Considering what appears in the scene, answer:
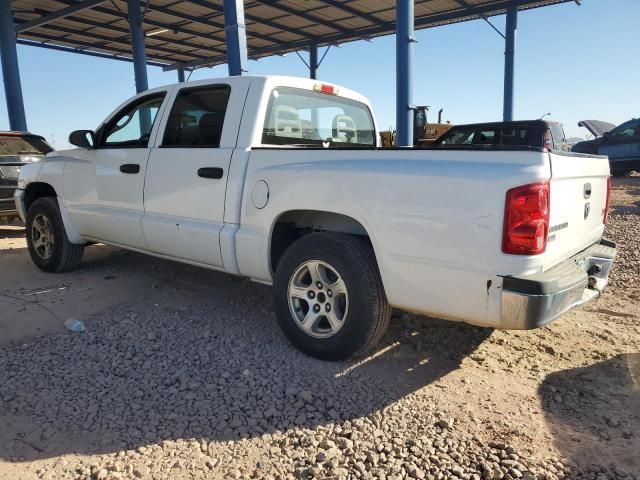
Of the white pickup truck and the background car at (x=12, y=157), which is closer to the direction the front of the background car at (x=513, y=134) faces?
the background car

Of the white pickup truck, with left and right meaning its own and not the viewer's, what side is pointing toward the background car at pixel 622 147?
right

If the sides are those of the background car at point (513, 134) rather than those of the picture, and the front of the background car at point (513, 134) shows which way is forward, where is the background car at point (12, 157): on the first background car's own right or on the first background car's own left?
on the first background car's own left

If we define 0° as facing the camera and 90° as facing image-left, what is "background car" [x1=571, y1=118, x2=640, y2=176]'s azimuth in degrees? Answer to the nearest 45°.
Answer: approximately 90°

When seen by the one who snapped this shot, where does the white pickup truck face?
facing away from the viewer and to the left of the viewer

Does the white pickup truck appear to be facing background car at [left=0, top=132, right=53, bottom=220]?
yes

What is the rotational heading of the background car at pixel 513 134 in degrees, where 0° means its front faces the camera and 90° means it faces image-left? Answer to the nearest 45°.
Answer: approximately 135°
